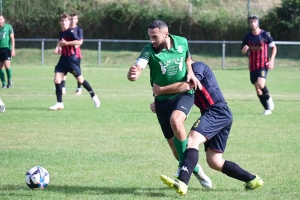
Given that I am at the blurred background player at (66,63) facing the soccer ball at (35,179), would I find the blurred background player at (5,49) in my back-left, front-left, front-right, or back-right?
back-right

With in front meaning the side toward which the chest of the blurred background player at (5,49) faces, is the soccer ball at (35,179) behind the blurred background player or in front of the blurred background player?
in front

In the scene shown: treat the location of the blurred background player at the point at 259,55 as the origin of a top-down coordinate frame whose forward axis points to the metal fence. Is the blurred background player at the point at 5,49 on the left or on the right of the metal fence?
left

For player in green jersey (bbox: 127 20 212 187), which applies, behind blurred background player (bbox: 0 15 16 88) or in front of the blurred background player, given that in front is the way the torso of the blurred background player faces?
in front

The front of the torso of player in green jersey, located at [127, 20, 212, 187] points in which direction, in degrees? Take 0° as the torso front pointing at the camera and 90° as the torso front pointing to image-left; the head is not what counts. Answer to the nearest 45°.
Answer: approximately 0°

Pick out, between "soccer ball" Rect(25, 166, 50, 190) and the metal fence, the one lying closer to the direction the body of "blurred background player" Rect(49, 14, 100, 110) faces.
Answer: the soccer ball

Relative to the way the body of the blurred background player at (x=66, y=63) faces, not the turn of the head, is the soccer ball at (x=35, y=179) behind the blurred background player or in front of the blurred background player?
in front

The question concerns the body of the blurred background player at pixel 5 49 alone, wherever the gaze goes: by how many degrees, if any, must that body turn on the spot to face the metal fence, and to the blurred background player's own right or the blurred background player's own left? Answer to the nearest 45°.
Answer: approximately 135° to the blurred background player's own left

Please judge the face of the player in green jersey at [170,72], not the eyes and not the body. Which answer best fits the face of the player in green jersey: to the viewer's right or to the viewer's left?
to the viewer's left

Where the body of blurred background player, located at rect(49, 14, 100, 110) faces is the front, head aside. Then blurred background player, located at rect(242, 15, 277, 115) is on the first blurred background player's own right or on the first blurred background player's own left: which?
on the first blurred background player's own left
